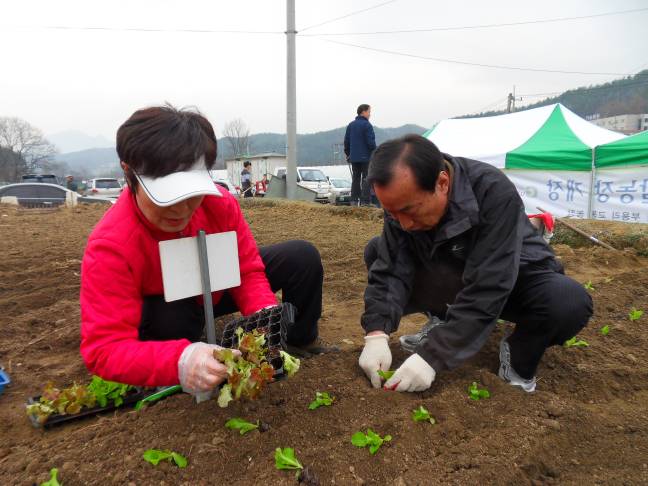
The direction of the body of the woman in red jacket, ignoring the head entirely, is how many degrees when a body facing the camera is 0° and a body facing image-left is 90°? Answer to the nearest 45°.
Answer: approximately 315°

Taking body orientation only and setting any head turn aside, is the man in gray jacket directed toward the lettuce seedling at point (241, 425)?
yes

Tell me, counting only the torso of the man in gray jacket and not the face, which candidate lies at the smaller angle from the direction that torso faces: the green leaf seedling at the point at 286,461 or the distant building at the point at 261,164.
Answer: the green leaf seedling

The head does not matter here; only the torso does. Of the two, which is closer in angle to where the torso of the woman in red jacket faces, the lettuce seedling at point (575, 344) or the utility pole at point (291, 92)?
the lettuce seedling

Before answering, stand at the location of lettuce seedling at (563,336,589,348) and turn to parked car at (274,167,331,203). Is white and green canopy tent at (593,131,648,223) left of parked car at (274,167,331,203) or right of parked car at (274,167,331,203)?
right
